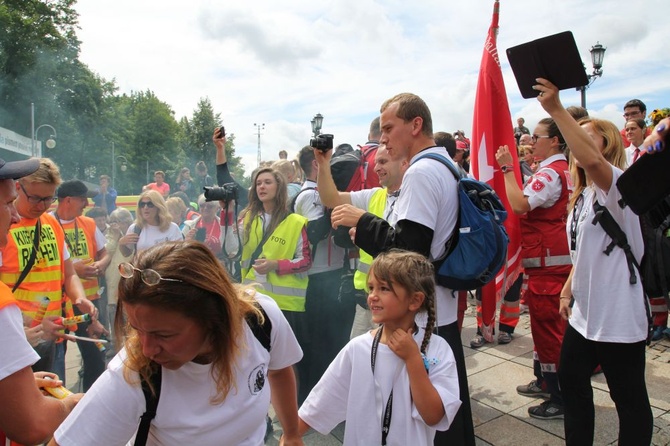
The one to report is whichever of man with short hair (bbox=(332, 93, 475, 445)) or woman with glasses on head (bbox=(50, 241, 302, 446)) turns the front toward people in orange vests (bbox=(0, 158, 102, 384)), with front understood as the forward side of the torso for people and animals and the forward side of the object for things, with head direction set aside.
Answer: the man with short hair

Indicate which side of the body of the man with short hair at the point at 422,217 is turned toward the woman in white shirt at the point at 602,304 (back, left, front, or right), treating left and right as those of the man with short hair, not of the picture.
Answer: back

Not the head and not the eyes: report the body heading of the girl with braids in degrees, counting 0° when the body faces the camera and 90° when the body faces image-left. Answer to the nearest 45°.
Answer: approximately 45°

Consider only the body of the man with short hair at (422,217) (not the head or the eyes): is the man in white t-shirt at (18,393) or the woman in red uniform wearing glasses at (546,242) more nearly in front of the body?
the man in white t-shirt

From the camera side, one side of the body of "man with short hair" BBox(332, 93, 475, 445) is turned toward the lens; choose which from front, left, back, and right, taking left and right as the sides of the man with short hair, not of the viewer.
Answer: left

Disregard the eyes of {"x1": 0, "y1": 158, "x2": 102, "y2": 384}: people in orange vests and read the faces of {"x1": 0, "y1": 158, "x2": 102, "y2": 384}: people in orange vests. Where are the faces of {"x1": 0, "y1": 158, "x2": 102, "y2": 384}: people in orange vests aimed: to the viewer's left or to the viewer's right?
to the viewer's right

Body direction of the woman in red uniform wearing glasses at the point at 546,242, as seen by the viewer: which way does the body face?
to the viewer's left

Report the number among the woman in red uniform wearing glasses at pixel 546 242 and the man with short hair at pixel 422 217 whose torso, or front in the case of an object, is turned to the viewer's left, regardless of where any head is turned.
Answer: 2

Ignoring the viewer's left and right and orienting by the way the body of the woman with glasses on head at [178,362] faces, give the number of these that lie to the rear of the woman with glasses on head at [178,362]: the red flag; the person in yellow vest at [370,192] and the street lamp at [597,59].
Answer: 3

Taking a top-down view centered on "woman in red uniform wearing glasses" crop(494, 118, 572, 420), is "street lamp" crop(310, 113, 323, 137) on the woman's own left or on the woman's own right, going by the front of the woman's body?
on the woman's own right

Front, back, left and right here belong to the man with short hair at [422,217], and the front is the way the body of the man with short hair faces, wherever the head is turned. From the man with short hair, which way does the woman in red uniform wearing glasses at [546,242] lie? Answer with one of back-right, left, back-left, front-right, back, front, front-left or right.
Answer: back-right
